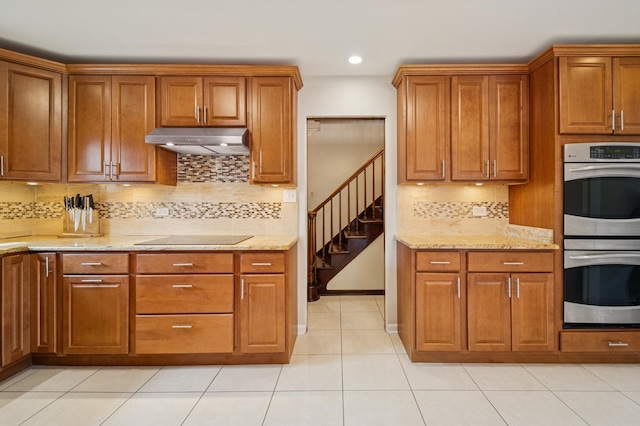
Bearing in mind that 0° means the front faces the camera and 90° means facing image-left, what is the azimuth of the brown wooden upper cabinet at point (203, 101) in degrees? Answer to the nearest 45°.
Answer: approximately 0°

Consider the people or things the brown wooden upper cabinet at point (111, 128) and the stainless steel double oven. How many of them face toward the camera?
2

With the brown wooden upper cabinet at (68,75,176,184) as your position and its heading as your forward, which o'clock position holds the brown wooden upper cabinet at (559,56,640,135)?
the brown wooden upper cabinet at (559,56,640,135) is roughly at 10 o'clock from the brown wooden upper cabinet at (68,75,176,184).

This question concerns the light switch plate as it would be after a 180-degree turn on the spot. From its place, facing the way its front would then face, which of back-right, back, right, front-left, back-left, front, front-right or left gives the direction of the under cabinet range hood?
back-left

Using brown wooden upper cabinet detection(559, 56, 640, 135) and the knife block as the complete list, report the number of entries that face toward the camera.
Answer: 2

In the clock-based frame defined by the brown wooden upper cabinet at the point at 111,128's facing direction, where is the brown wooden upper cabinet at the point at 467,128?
the brown wooden upper cabinet at the point at 467,128 is roughly at 10 o'clock from the brown wooden upper cabinet at the point at 111,128.

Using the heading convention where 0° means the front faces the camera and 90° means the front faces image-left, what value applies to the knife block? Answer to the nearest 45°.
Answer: approximately 0°

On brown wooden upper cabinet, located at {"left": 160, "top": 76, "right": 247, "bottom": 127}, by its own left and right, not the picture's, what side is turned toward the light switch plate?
left
